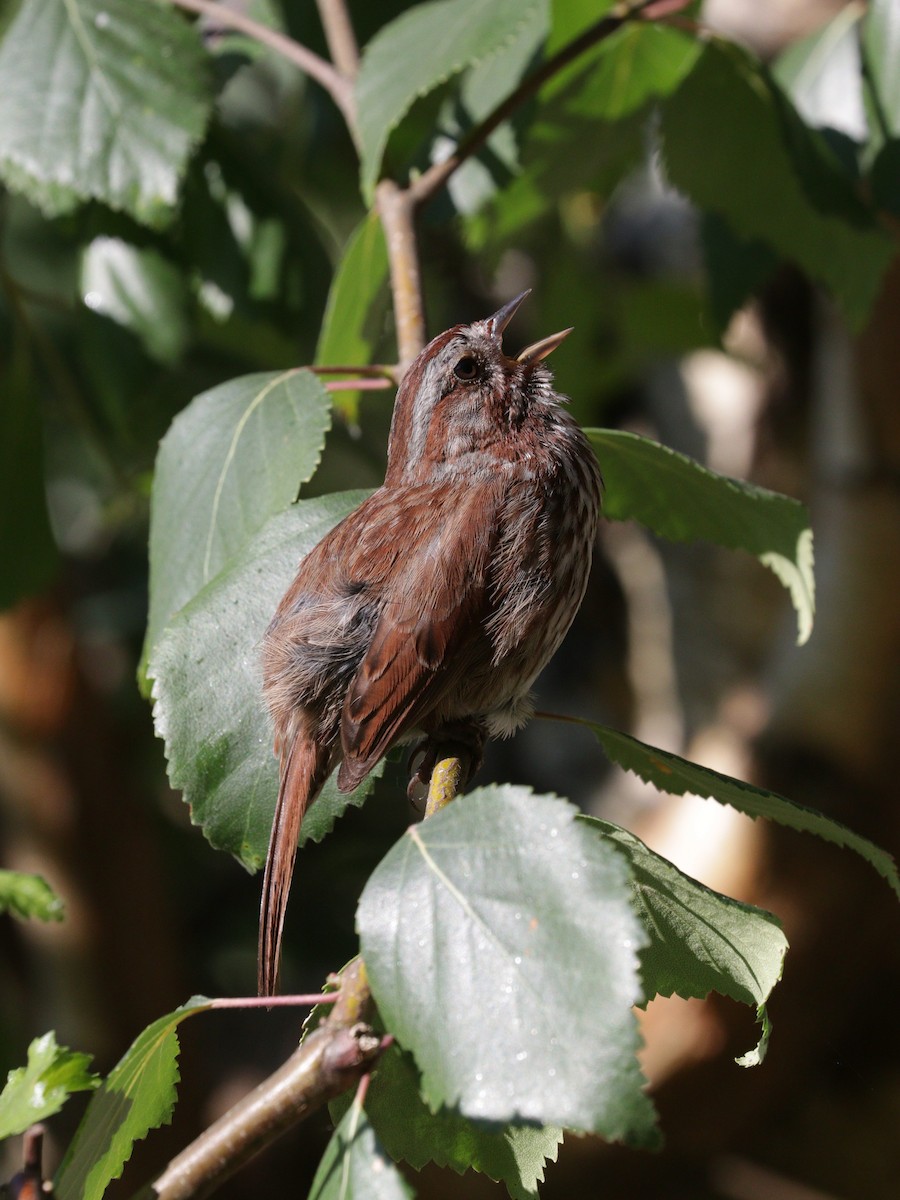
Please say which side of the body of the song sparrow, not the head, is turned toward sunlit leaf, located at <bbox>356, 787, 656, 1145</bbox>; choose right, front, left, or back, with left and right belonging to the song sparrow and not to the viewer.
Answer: right

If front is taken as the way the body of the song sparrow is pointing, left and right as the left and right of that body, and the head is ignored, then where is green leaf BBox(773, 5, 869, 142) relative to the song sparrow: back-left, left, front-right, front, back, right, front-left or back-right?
front-left

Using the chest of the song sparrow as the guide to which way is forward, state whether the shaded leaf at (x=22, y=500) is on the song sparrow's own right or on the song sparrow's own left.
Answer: on the song sparrow's own left

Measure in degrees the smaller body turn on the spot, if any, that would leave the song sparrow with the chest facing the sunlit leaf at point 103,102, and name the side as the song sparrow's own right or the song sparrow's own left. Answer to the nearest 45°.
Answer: approximately 90° to the song sparrow's own left

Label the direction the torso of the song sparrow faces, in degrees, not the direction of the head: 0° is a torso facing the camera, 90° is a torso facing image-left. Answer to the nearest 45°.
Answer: approximately 270°

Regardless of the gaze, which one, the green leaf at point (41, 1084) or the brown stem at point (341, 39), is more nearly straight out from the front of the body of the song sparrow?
the brown stem

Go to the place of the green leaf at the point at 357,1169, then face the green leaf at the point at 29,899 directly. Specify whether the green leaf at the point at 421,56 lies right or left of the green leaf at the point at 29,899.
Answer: right

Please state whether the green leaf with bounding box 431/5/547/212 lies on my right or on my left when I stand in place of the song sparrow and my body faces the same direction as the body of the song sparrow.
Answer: on my left
